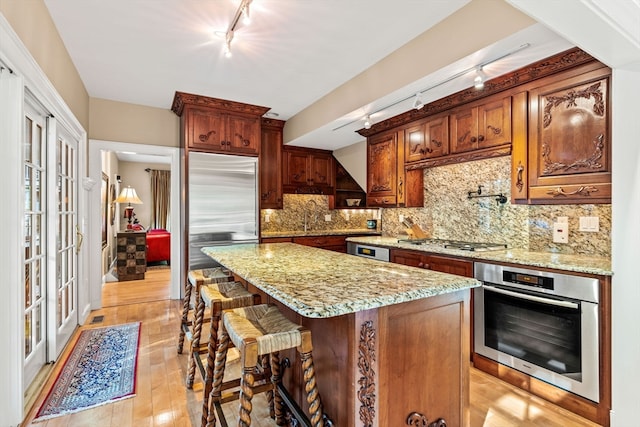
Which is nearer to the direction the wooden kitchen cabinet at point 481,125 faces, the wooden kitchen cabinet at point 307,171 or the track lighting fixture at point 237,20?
the track lighting fixture

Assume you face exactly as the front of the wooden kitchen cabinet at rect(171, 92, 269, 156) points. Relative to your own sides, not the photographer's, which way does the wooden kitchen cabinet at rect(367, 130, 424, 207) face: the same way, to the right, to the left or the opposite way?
to the right

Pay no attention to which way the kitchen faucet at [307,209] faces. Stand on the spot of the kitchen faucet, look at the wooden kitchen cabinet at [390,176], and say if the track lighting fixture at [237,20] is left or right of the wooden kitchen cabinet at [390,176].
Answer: right

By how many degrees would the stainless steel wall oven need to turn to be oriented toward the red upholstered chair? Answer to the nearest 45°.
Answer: approximately 45° to its right

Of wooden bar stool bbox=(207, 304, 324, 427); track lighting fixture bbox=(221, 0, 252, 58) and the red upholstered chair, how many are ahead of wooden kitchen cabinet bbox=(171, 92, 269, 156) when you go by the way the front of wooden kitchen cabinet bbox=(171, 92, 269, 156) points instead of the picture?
2

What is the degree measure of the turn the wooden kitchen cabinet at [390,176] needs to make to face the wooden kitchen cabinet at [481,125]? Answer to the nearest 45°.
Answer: approximately 90° to its left

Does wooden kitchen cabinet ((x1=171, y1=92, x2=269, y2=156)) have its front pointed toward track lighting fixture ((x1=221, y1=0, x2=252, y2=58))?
yes

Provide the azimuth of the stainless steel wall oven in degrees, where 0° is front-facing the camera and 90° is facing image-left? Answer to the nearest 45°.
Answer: approximately 45°

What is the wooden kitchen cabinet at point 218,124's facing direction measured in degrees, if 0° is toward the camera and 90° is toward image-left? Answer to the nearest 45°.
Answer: approximately 0°

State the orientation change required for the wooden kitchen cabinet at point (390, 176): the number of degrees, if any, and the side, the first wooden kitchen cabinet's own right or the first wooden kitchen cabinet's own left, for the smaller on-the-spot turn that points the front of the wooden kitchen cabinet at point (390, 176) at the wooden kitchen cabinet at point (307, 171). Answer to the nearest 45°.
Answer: approximately 90° to the first wooden kitchen cabinet's own right
